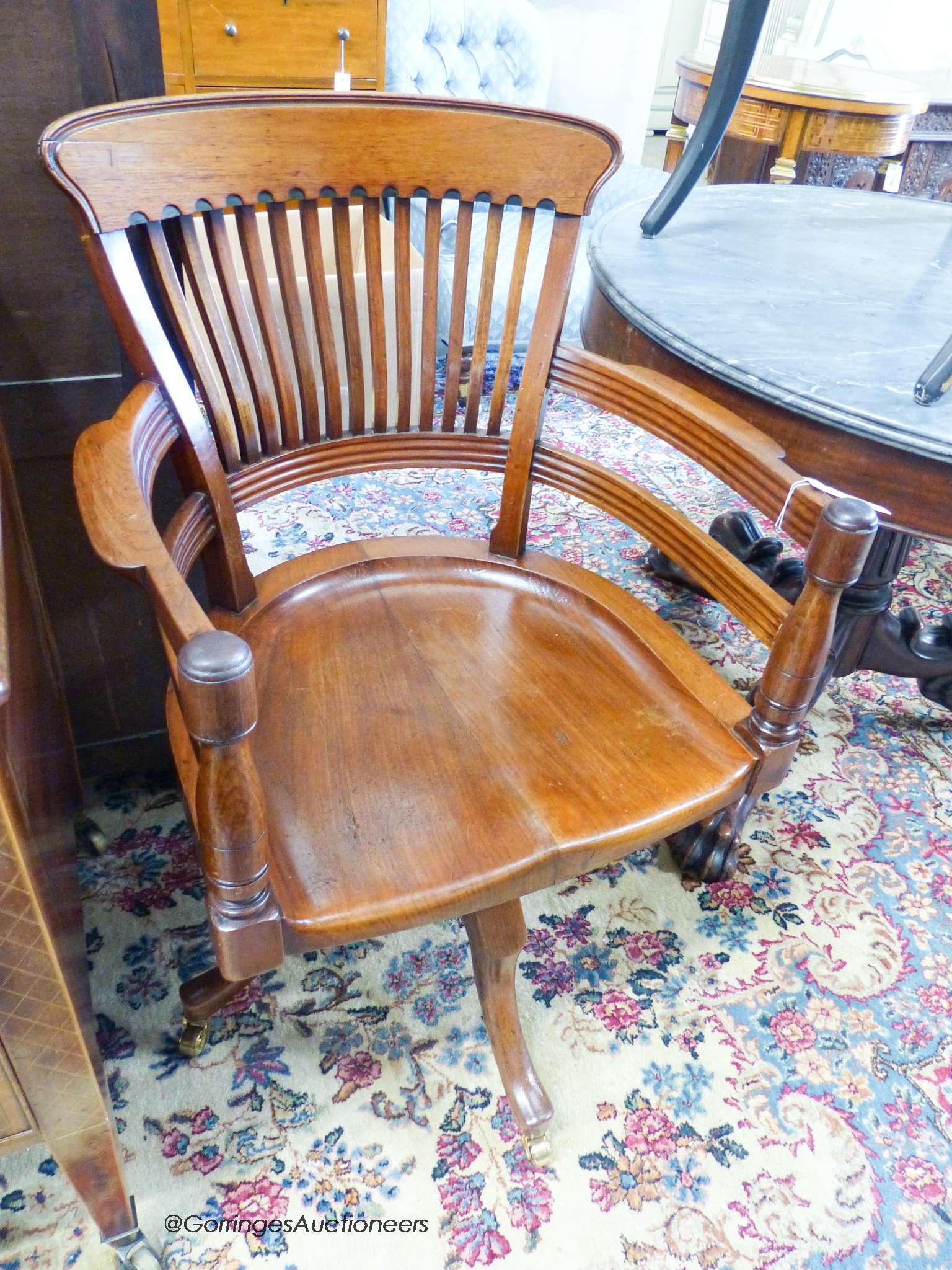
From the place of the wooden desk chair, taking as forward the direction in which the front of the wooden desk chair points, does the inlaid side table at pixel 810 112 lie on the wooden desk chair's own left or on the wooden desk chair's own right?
on the wooden desk chair's own left

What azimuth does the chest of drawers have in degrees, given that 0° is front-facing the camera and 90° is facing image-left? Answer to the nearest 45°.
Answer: approximately 0°

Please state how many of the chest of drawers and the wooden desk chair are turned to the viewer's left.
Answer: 0

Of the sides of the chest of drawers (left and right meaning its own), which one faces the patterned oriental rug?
front

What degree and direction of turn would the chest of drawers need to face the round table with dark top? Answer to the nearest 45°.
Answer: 0° — it already faces it

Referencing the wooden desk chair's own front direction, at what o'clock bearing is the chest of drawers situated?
The chest of drawers is roughly at 7 o'clock from the wooden desk chair.

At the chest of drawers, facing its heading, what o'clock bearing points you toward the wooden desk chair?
The wooden desk chair is roughly at 12 o'clock from the chest of drawers.

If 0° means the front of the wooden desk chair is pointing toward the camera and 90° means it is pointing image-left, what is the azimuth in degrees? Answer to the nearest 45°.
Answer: approximately 315°
